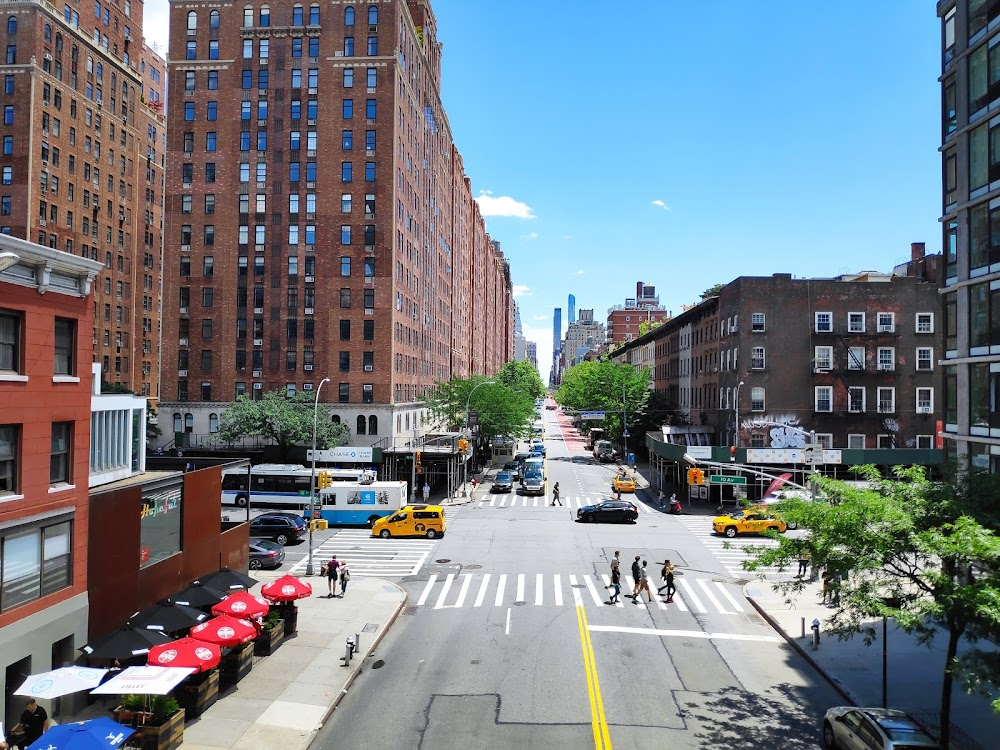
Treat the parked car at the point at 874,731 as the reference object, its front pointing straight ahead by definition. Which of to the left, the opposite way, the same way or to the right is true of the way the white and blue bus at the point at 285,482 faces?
to the left

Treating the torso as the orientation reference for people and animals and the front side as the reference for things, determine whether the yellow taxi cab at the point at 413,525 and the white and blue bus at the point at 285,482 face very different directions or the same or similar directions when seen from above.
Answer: same or similar directions

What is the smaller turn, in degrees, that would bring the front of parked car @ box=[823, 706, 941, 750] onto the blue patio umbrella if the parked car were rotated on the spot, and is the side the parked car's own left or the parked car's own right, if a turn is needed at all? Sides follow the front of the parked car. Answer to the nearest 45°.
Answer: approximately 90° to the parked car's own left

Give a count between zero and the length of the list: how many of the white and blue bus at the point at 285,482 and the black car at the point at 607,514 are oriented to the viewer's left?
2

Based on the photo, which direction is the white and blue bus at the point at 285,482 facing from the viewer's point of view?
to the viewer's left

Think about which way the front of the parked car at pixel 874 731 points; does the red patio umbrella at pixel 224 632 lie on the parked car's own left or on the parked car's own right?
on the parked car's own left

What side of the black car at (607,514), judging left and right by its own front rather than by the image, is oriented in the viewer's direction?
left

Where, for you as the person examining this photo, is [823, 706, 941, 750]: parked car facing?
facing away from the viewer and to the left of the viewer
